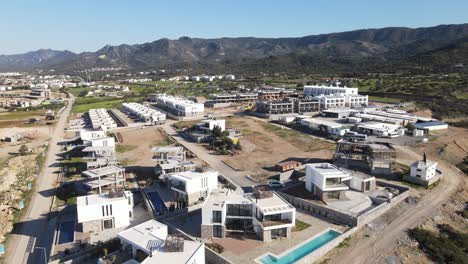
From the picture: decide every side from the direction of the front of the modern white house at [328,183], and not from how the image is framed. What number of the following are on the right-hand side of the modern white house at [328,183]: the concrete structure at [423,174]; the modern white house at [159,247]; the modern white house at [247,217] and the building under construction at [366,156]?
2

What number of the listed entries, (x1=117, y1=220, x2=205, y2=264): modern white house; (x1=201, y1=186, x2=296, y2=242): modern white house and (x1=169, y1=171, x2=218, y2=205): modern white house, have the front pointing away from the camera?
0

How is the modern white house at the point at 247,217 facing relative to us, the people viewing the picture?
facing the viewer

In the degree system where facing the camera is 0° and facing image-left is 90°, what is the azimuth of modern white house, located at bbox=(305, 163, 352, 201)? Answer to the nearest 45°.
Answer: approximately 315°

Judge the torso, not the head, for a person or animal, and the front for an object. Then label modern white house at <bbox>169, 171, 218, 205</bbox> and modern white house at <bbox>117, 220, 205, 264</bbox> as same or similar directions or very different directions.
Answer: same or similar directions

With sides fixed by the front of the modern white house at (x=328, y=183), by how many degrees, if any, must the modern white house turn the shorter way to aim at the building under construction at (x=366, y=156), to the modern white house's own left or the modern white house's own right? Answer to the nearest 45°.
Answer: approximately 135° to the modern white house's own left

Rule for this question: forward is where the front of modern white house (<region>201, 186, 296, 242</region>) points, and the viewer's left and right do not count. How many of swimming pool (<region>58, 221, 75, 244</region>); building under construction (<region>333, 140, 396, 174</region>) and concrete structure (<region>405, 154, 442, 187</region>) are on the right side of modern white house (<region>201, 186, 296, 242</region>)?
1

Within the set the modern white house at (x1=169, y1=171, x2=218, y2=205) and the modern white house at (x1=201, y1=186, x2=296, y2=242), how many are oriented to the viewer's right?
0

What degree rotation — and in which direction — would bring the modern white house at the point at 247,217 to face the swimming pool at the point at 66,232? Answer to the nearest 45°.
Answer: approximately 90° to its right

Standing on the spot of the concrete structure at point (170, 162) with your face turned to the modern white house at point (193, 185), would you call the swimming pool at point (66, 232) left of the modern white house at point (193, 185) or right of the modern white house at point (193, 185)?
right

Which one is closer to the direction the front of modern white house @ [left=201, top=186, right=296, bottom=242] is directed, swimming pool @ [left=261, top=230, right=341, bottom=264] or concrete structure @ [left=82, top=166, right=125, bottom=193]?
the swimming pool

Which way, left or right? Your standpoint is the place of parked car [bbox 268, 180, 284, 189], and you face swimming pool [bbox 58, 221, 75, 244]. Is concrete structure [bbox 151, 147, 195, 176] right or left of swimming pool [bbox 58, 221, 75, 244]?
right

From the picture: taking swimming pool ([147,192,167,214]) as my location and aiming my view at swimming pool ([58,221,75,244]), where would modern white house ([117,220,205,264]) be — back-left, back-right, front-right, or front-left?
front-left

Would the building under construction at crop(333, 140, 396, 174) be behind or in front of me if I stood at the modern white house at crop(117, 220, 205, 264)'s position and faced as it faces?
behind

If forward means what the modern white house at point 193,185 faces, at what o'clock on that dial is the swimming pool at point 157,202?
The swimming pool is roughly at 12 o'clock from the modern white house.

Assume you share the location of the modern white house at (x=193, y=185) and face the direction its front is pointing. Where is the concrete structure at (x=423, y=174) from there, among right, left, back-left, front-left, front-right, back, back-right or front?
back-left

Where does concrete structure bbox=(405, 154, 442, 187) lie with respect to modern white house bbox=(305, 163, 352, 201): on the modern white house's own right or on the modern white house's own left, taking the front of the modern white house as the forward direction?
on the modern white house's own left

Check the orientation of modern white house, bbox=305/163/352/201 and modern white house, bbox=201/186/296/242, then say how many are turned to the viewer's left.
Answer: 0

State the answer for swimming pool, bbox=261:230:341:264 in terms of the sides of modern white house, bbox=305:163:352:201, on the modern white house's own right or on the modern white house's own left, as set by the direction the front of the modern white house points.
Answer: on the modern white house's own right

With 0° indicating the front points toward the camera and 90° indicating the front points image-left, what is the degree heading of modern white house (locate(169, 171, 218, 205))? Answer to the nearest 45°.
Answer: approximately 45°
